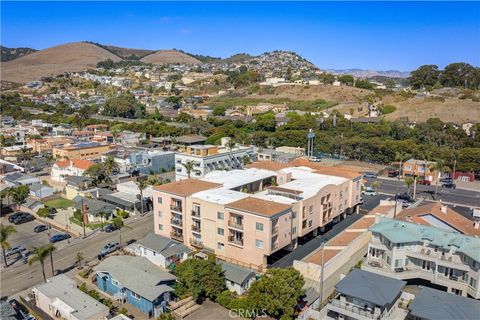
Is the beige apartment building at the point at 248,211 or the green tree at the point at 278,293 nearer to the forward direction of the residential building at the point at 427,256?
the green tree

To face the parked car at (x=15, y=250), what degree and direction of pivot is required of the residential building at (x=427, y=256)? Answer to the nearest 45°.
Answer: approximately 45° to its right

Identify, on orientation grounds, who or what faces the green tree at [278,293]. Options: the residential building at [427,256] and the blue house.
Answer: the residential building

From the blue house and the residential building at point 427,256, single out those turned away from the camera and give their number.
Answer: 0

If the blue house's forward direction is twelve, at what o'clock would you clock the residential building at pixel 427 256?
The residential building is roughly at 8 o'clock from the blue house.

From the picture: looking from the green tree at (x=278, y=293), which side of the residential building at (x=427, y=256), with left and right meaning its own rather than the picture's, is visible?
front

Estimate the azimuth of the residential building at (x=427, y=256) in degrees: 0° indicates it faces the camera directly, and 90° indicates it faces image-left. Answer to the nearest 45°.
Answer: approximately 45°

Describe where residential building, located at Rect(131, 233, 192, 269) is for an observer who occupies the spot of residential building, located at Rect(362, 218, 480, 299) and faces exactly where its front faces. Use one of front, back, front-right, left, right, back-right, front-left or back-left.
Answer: front-right
